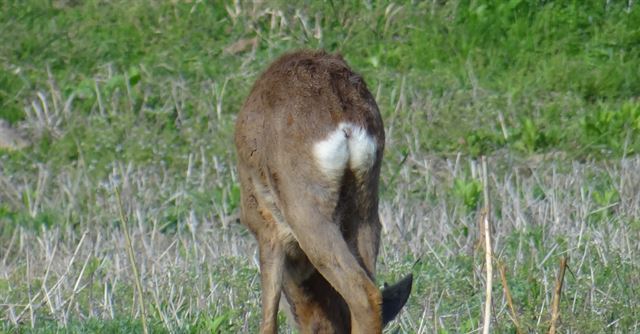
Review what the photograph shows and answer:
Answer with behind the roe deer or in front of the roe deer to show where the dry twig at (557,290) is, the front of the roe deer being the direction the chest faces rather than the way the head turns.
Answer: behind

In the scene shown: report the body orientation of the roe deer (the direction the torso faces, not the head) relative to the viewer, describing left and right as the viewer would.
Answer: facing away from the viewer and to the left of the viewer
